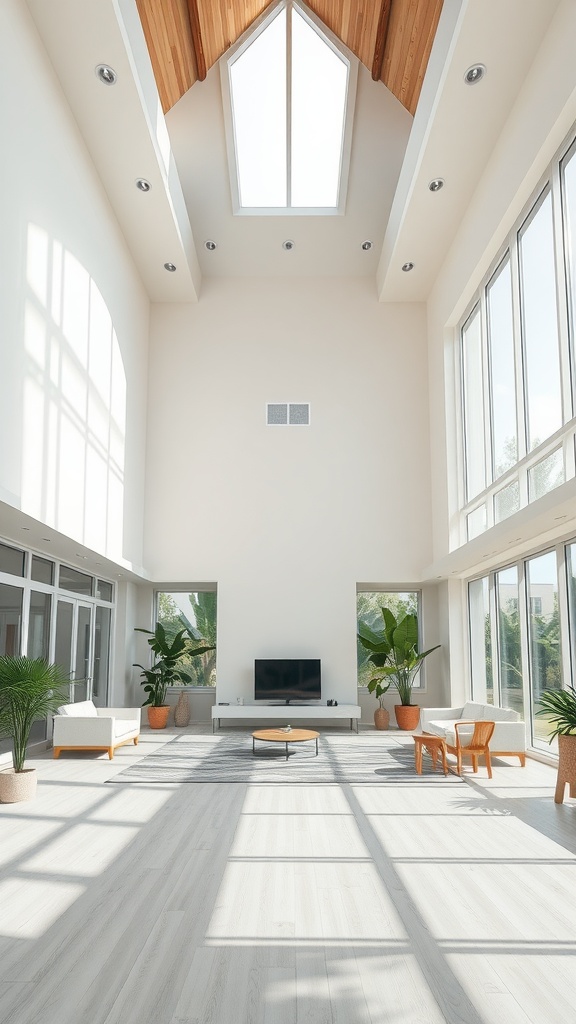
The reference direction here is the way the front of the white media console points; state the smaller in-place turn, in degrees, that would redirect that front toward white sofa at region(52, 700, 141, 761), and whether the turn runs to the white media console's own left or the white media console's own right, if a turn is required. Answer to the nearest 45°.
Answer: approximately 45° to the white media console's own right

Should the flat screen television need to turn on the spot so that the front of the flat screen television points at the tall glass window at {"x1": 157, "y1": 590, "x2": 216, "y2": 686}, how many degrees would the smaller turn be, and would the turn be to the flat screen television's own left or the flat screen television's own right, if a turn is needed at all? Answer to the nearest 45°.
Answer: approximately 135° to the flat screen television's own right

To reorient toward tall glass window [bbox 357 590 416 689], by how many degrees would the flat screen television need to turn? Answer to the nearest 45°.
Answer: approximately 135° to its left

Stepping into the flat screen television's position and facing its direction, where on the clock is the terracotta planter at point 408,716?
The terracotta planter is roughly at 9 o'clock from the flat screen television.

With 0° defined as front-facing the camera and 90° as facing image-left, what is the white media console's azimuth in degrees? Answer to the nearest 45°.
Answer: approximately 0°

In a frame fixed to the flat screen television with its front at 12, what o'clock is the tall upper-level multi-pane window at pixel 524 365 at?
The tall upper-level multi-pane window is roughly at 11 o'clock from the flat screen television.

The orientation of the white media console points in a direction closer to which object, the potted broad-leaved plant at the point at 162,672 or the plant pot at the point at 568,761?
the plant pot

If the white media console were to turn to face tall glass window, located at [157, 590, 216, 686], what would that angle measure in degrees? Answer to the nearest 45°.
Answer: approximately 135° to its right

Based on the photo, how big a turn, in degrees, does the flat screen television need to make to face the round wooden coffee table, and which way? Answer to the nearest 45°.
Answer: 0° — it already faces it

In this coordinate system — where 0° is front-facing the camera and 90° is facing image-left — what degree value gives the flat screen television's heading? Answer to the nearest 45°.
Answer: approximately 0°

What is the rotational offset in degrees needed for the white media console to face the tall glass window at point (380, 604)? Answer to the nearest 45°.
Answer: approximately 135° to its left

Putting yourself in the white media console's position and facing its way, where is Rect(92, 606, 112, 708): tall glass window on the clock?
The tall glass window is roughly at 3 o'clock from the white media console.

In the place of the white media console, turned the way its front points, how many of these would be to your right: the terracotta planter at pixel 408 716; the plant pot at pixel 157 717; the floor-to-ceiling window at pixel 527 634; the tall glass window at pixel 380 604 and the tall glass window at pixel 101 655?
2
